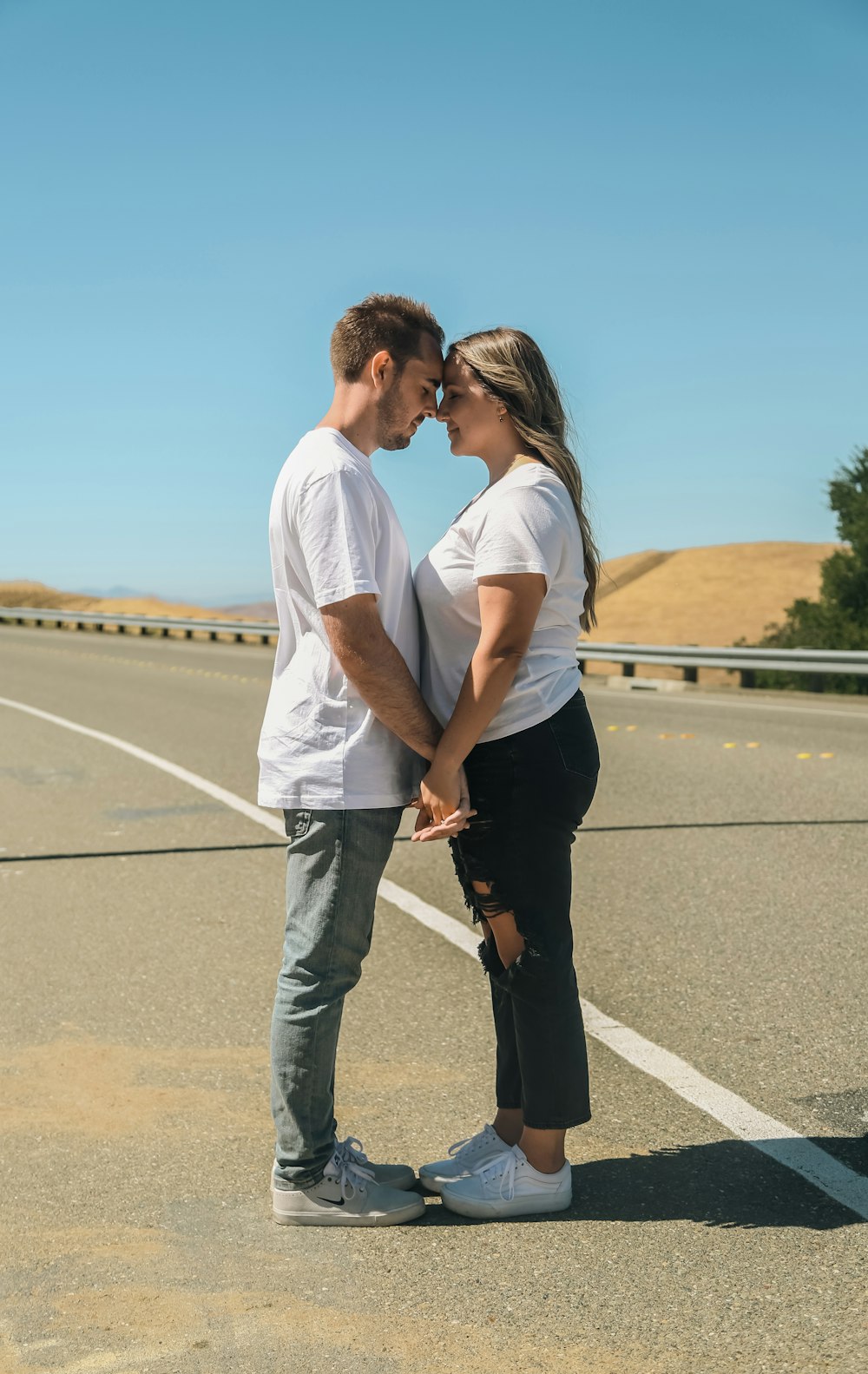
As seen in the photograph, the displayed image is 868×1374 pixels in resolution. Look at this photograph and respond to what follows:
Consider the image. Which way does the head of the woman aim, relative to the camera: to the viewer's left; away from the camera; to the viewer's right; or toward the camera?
to the viewer's left

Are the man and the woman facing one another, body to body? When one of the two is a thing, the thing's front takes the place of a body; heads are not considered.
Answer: yes

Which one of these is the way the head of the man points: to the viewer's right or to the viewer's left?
to the viewer's right

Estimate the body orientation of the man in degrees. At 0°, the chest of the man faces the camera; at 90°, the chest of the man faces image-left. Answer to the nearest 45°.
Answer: approximately 270°

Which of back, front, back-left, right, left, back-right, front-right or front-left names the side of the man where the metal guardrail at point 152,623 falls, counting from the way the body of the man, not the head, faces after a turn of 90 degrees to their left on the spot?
front

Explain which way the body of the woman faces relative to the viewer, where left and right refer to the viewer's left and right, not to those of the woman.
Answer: facing to the left of the viewer

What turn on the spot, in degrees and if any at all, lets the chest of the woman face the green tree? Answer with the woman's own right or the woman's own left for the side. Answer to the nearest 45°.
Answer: approximately 90° to the woman's own right

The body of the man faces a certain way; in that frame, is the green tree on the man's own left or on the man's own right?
on the man's own left

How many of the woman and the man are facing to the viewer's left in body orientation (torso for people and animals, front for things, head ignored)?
1

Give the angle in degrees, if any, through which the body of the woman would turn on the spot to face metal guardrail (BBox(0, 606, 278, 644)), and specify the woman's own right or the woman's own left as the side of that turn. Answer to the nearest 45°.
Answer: approximately 90° to the woman's own right

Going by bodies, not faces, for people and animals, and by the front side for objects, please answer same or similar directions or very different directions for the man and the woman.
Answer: very different directions
